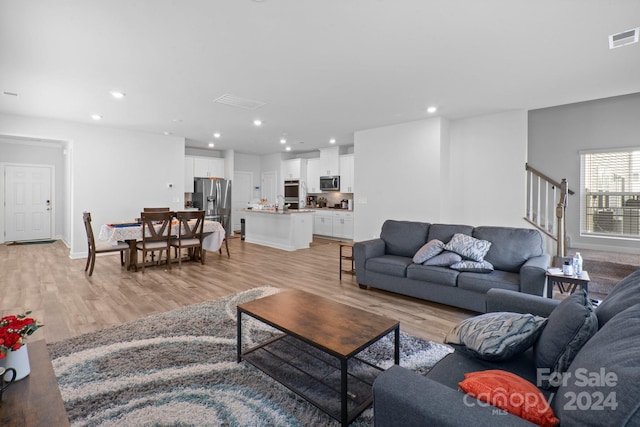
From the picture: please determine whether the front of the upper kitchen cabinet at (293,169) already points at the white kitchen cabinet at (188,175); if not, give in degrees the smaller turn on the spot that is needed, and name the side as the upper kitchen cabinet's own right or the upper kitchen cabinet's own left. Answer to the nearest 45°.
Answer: approximately 45° to the upper kitchen cabinet's own right

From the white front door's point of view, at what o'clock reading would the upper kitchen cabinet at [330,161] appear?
The upper kitchen cabinet is roughly at 10 o'clock from the white front door.

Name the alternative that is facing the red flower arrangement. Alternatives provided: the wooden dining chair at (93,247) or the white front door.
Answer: the white front door

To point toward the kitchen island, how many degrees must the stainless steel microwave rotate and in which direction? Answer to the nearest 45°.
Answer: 0° — it already faces it

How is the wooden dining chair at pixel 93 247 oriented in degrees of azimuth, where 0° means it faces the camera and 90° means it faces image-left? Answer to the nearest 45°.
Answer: approximately 270°

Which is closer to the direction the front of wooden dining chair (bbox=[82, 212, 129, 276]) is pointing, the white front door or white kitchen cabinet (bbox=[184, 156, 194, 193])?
the white kitchen cabinet

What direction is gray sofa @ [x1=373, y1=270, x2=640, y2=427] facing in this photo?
to the viewer's left
